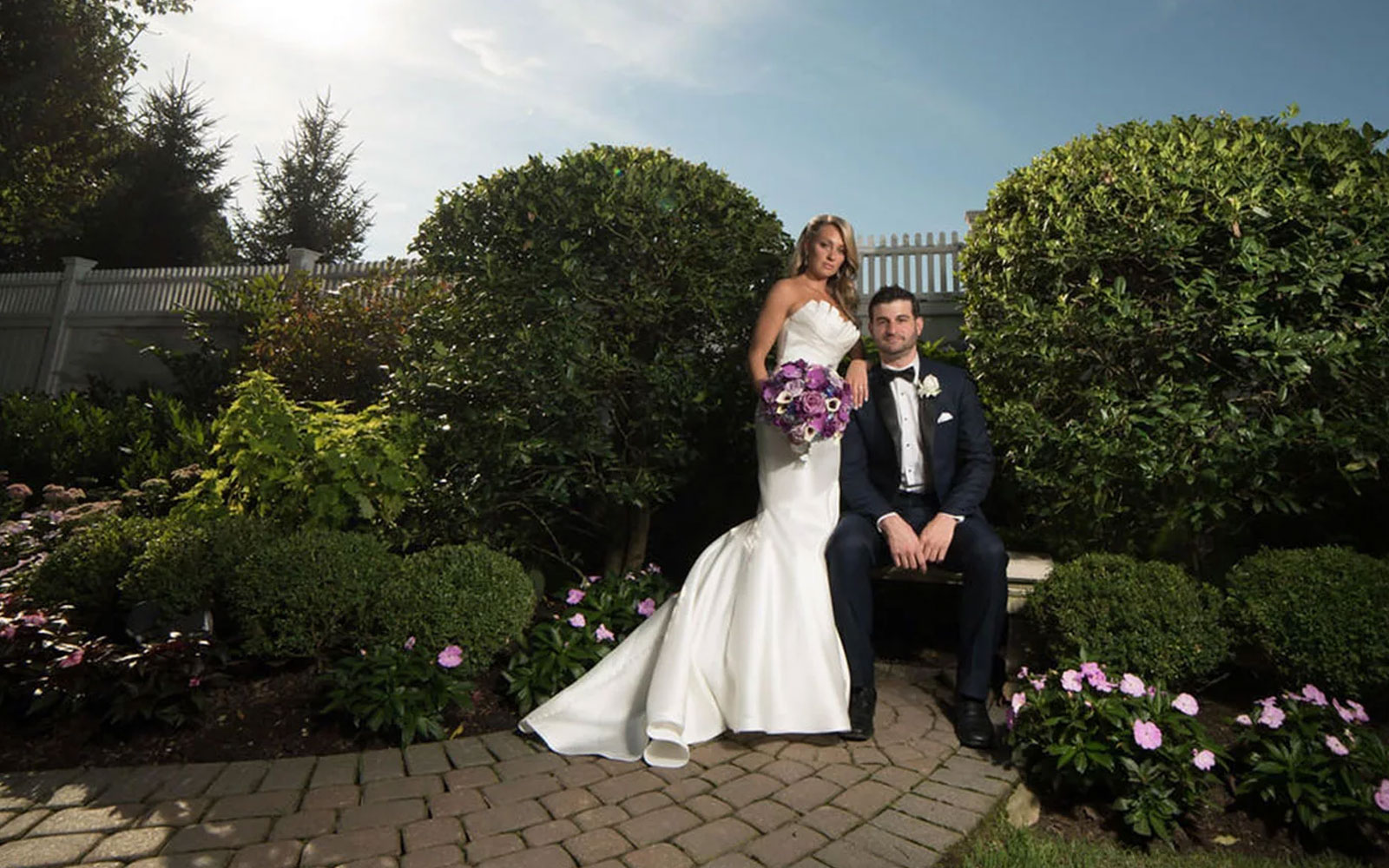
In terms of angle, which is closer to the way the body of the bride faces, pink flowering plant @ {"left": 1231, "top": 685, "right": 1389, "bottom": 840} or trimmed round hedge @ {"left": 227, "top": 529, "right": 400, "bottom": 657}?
the pink flowering plant

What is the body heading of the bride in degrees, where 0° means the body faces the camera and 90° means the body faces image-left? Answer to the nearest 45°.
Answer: approximately 315°

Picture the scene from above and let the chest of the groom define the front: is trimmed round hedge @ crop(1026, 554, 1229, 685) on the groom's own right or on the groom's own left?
on the groom's own left

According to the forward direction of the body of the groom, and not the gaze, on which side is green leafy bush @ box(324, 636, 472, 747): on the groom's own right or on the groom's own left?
on the groom's own right

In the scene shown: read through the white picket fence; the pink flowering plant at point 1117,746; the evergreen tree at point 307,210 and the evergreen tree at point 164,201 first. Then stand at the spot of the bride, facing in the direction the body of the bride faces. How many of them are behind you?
3

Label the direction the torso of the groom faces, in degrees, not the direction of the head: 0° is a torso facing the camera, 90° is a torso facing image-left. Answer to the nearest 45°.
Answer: approximately 0°
